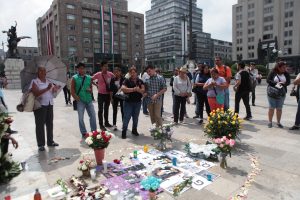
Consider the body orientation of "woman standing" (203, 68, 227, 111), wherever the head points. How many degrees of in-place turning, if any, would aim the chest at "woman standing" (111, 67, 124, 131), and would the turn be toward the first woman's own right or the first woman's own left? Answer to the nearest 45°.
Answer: approximately 90° to the first woman's own right

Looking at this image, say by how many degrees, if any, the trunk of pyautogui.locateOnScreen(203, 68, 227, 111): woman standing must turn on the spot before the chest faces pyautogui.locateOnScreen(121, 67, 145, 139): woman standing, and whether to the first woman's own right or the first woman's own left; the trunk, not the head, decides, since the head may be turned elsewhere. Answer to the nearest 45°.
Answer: approximately 45° to the first woman's own right

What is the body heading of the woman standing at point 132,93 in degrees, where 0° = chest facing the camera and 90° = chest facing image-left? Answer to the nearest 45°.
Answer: approximately 0°

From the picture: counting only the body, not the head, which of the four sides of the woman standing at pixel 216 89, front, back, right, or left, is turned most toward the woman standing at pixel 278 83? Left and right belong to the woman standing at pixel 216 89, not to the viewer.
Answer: left

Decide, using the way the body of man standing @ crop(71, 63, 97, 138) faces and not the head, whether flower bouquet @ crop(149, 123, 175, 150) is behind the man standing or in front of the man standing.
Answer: in front

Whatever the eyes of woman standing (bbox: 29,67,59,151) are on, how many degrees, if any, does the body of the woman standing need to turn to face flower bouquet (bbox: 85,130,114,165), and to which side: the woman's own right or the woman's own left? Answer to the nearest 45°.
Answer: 0° — they already face it

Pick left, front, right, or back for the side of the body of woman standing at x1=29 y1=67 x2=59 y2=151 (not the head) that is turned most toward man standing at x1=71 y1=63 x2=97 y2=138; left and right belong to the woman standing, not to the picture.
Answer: left

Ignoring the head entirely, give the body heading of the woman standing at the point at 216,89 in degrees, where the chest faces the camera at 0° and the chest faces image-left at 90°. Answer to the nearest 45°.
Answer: approximately 0°

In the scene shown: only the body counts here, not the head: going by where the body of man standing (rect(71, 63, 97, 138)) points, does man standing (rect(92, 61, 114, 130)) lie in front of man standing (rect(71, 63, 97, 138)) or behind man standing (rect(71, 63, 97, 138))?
behind

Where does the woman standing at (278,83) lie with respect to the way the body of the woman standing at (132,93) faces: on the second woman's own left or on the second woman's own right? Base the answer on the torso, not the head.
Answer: on the second woman's own left

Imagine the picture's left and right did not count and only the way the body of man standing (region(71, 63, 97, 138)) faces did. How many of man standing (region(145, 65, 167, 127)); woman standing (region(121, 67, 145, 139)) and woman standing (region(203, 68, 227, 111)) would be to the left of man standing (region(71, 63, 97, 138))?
3

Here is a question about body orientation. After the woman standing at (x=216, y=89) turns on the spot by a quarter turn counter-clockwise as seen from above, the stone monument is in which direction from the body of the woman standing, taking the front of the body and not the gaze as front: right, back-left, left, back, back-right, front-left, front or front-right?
back-left
